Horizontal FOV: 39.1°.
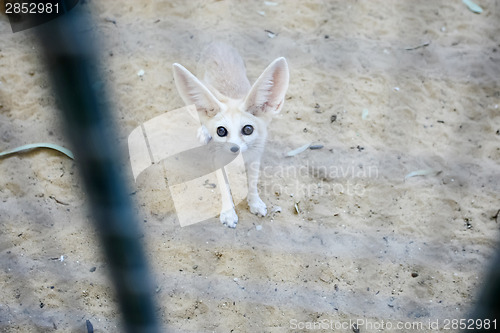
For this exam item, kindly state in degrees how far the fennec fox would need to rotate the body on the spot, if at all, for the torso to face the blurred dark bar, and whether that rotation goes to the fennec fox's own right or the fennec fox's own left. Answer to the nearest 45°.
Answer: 0° — it already faces it

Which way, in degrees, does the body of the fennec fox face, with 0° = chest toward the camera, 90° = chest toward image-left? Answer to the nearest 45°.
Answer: approximately 0°
